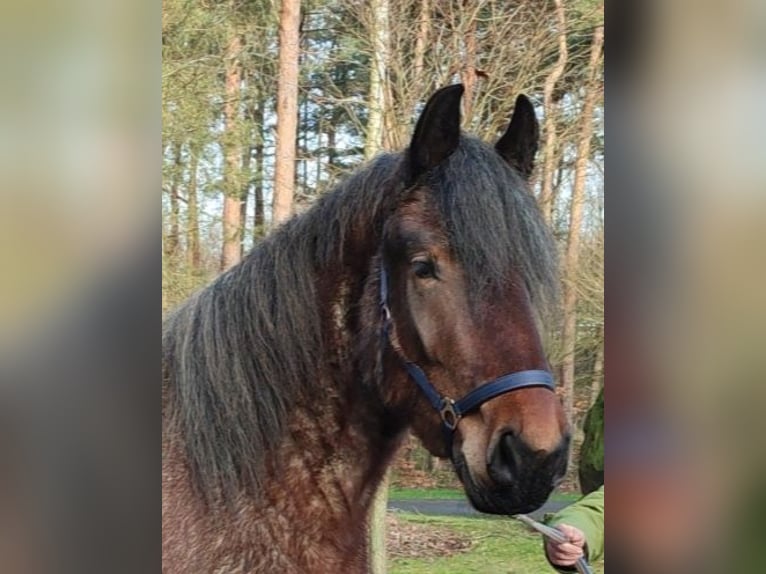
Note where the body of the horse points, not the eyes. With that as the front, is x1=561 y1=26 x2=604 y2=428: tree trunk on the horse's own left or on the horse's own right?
on the horse's own left

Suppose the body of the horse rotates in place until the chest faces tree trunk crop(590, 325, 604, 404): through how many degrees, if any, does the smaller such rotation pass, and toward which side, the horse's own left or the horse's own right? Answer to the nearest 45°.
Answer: approximately 45° to the horse's own left

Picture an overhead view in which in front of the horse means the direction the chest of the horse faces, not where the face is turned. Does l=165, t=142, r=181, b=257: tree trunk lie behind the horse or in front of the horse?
behind
